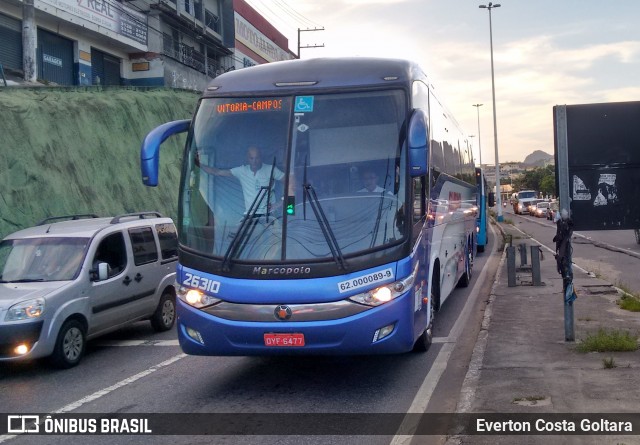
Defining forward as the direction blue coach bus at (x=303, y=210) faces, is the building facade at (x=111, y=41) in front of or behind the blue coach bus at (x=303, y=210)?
behind

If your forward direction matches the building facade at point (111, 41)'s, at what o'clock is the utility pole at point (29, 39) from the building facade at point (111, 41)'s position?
The utility pole is roughly at 2 o'clock from the building facade.

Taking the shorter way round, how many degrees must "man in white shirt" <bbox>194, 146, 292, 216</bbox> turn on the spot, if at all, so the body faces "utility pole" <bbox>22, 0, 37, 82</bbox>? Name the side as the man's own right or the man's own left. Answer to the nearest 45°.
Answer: approximately 180°

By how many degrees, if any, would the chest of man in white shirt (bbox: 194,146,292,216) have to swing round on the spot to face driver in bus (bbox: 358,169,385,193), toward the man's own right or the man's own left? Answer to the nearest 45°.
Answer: approximately 90° to the man's own left

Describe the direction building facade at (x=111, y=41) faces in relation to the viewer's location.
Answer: facing the viewer and to the right of the viewer

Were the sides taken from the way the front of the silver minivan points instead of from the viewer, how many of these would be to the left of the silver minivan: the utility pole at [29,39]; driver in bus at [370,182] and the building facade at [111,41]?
1

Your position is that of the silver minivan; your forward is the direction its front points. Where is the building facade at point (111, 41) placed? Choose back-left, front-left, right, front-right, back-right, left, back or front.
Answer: back-right

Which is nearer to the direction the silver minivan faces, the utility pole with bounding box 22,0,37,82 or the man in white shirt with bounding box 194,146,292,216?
the man in white shirt

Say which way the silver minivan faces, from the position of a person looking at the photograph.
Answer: facing the viewer and to the left of the viewer

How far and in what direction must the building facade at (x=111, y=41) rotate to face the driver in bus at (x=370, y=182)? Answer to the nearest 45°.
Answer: approximately 45° to its right

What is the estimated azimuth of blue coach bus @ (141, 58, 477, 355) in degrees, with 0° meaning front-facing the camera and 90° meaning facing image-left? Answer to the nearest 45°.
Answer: approximately 0°

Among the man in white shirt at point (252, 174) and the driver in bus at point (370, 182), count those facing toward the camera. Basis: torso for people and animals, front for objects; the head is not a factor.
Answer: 2

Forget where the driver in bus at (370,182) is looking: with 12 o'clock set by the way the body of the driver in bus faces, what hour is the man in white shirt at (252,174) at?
The man in white shirt is roughly at 3 o'clock from the driver in bus.
